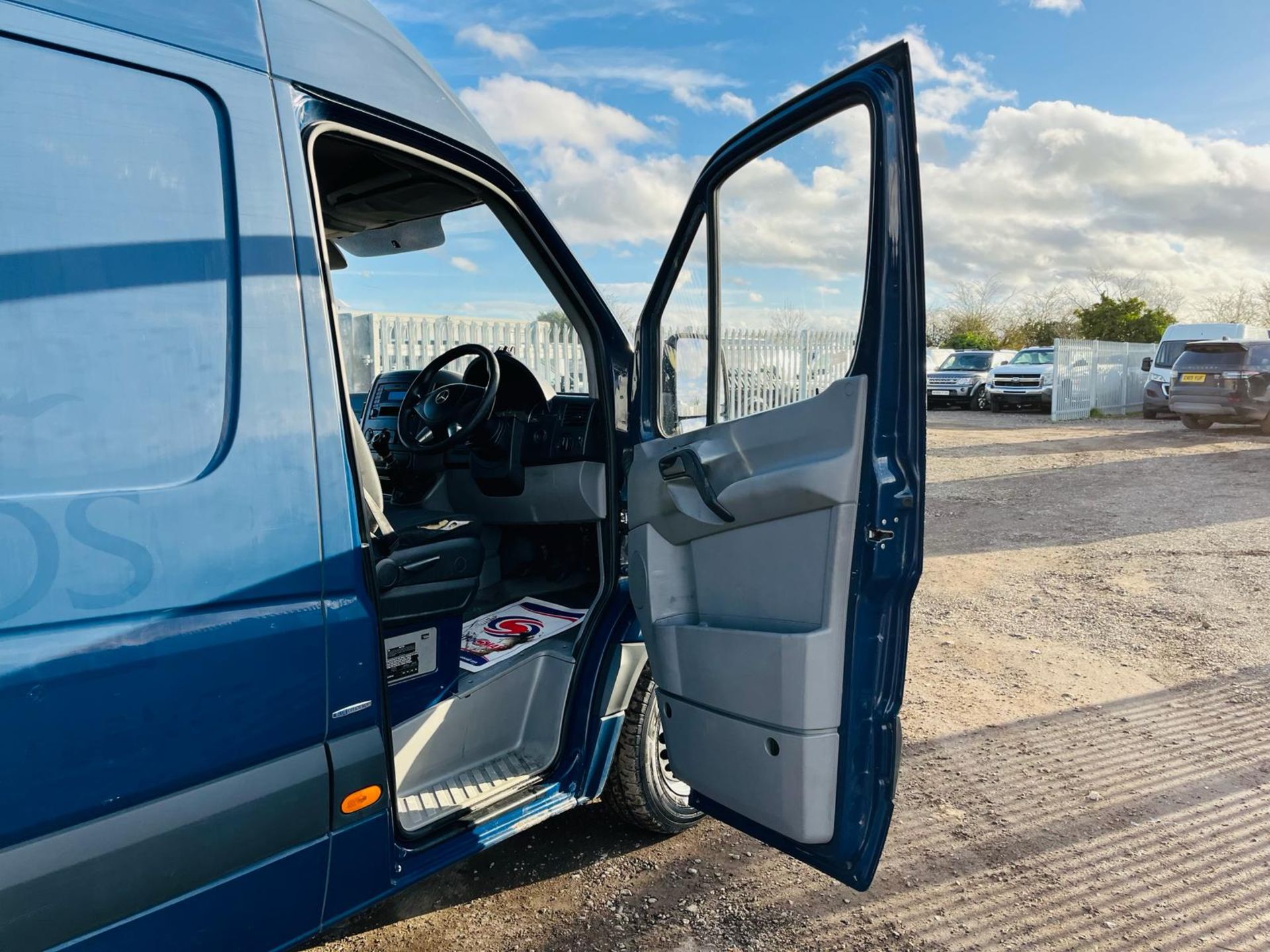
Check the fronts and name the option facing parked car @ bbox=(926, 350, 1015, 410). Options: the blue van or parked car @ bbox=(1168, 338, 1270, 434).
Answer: the blue van

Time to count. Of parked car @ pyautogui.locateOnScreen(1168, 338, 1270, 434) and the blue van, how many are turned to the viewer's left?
0

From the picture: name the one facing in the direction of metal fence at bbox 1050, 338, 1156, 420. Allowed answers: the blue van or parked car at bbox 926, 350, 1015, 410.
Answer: the blue van

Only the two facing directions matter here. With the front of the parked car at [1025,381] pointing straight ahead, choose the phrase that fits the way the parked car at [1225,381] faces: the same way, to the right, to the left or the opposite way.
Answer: the opposite way

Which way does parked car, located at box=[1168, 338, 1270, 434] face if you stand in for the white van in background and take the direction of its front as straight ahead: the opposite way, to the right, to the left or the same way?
the opposite way

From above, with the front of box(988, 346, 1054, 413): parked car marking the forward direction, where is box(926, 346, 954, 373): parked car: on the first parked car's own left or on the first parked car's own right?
on the first parked car's own right

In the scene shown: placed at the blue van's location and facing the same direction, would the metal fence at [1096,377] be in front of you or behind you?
in front

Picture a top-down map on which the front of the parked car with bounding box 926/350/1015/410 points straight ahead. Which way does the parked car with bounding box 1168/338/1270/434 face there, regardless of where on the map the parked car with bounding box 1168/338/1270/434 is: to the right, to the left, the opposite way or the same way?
the opposite way

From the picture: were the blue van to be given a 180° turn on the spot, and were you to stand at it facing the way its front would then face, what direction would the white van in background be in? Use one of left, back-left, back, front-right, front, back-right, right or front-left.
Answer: back

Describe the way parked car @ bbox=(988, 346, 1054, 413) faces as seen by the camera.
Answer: facing the viewer and to the left of the viewer

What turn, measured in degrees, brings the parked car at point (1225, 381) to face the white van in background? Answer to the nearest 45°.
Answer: approximately 45° to its left

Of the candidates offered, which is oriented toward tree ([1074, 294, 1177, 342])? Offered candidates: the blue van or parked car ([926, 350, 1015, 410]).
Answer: the blue van

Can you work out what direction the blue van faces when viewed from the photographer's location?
facing away from the viewer and to the right of the viewer

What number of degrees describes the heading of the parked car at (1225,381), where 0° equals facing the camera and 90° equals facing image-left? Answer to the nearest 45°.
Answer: approximately 225°

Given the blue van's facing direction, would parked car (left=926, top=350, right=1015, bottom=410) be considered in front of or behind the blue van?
in front
